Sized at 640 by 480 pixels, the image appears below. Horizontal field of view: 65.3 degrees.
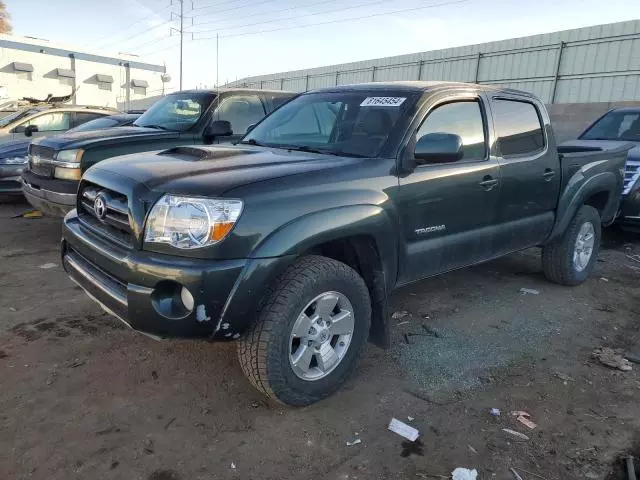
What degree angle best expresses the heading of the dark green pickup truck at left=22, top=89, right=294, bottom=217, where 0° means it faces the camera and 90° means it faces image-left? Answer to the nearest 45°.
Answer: approximately 45°

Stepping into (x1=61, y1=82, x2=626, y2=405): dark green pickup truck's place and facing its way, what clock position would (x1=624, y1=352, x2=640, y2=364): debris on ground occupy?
The debris on ground is roughly at 7 o'clock from the dark green pickup truck.

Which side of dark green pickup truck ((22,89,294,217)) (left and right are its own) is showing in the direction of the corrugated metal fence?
back

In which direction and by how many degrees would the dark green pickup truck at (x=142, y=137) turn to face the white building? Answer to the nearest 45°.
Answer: approximately 135° to its right

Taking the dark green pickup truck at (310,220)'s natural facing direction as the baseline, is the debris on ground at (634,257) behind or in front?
behind

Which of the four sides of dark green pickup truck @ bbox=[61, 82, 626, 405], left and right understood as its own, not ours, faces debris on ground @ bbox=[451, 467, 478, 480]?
left

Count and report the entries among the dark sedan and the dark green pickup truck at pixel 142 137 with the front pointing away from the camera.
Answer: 0

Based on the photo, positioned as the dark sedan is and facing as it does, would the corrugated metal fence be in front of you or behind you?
behind

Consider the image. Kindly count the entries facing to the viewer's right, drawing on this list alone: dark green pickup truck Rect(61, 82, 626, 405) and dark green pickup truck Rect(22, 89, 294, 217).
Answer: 0

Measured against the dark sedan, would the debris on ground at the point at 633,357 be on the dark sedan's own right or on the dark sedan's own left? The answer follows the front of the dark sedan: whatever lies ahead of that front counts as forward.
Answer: on the dark sedan's own left

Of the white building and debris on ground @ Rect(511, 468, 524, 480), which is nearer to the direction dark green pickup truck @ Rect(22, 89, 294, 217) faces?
the debris on ground

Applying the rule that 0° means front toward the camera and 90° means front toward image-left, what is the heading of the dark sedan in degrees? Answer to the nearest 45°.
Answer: approximately 45°
